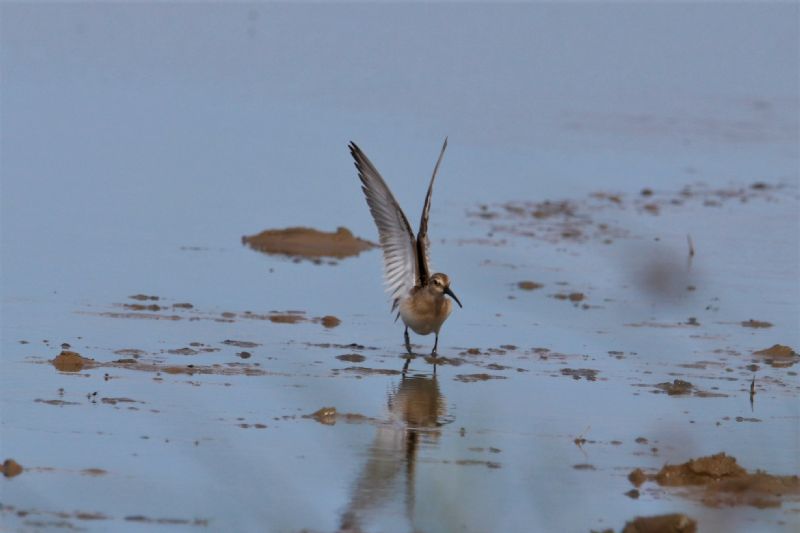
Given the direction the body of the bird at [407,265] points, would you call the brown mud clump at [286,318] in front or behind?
behind

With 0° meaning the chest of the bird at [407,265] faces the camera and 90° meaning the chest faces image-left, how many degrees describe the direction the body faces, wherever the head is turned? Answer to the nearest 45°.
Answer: approximately 315°

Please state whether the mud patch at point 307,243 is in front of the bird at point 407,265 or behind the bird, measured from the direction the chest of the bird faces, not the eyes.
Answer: behind

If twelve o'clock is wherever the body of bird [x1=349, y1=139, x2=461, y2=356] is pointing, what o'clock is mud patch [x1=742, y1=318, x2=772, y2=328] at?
The mud patch is roughly at 10 o'clock from the bird.

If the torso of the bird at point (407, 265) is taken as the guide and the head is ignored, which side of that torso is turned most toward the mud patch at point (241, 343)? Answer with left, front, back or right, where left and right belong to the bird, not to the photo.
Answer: right
